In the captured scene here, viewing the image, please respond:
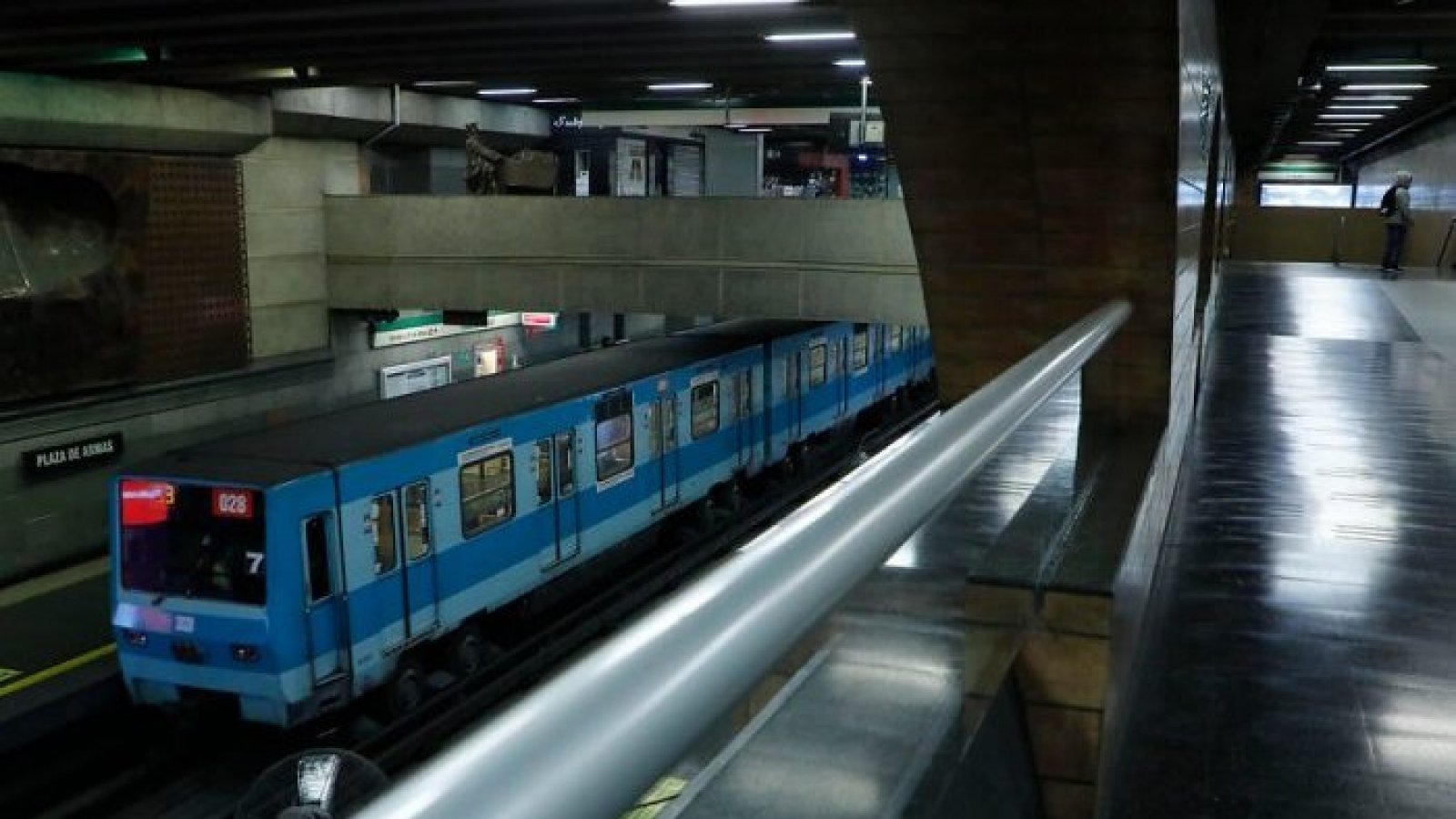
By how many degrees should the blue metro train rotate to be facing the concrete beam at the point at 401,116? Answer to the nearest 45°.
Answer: approximately 135° to its right

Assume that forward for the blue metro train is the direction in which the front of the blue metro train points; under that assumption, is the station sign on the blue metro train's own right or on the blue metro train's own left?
on the blue metro train's own right

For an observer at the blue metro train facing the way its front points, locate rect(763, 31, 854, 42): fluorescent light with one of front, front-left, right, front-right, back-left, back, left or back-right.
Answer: back

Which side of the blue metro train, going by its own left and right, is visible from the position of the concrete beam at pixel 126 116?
right

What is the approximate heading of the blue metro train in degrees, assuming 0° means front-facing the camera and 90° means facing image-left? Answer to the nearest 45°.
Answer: approximately 45°

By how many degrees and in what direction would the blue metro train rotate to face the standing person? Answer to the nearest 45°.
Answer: approximately 180°

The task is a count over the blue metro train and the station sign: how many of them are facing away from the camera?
0

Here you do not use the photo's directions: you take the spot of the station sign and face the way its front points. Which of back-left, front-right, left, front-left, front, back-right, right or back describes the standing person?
front-left

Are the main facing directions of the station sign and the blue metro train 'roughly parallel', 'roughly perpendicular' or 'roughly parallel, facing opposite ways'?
roughly perpendicular

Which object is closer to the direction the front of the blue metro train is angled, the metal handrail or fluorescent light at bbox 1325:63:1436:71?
the metal handrail

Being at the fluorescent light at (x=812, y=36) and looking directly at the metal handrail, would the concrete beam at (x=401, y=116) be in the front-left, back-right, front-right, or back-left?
back-right

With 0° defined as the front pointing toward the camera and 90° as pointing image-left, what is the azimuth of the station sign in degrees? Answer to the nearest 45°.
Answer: approximately 315°
